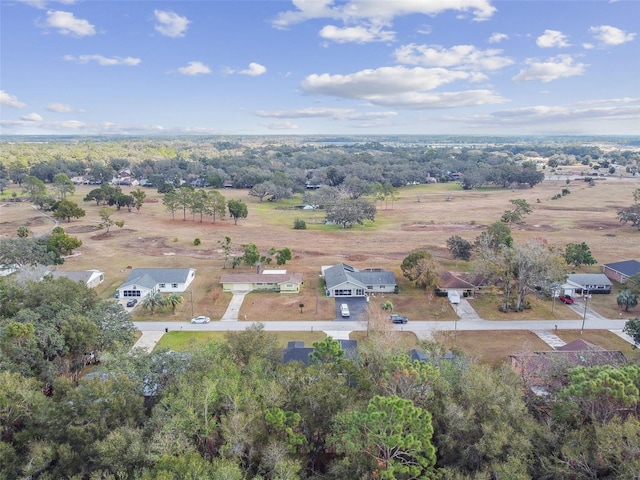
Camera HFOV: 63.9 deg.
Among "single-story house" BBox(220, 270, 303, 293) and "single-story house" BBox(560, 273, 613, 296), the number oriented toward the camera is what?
2

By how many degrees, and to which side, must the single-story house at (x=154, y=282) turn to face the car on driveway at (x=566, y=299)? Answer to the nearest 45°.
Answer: approximately 45° to its left

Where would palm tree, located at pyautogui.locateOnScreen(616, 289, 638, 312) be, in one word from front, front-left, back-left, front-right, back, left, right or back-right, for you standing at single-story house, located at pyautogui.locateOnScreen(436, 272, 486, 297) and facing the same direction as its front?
left

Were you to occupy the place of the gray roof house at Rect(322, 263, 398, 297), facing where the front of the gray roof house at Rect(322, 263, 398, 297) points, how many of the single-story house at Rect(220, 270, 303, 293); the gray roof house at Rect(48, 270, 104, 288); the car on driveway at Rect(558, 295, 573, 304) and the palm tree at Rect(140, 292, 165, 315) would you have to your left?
1

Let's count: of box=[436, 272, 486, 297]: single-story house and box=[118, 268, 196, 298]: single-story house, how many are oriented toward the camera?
2

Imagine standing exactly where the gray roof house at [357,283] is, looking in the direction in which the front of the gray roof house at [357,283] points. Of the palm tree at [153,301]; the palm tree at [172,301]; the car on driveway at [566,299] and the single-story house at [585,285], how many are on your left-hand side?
2

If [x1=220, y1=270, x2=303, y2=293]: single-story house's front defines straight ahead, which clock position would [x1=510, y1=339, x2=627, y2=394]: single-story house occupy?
[x1=510, y1=339, x2=627, y2=394]: single-story house is roughly at 11 o'clock from [x1=220, y1=270, x2=303, y2=293]: single-story house.

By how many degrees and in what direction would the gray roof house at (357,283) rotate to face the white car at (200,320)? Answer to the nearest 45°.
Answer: approximately 45° to its right

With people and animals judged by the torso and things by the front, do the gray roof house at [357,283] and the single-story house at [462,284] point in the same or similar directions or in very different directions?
same or similar directions

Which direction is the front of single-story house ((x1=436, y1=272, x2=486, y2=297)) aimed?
toward the camera

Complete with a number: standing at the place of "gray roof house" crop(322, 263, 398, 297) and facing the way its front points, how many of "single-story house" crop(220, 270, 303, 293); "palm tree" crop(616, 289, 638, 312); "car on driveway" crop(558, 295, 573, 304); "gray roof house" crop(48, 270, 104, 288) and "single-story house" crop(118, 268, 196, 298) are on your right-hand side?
3

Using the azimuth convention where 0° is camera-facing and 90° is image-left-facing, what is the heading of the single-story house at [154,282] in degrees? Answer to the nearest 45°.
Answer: approximately 0°

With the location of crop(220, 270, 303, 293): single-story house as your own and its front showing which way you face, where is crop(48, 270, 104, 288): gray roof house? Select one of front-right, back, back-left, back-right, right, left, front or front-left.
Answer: right

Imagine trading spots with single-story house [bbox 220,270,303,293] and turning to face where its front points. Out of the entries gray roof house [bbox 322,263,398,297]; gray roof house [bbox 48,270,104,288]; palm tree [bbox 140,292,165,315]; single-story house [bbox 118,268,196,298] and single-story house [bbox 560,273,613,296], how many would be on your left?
2

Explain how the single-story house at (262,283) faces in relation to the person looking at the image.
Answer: facing the viewer

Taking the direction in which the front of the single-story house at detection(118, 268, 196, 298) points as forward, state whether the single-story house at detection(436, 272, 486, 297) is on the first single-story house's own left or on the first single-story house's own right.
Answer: on the first single-story house's own left

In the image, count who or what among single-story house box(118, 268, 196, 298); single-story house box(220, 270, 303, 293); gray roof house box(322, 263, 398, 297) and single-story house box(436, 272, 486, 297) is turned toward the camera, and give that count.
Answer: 4

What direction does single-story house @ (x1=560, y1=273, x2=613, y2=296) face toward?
toward the camera

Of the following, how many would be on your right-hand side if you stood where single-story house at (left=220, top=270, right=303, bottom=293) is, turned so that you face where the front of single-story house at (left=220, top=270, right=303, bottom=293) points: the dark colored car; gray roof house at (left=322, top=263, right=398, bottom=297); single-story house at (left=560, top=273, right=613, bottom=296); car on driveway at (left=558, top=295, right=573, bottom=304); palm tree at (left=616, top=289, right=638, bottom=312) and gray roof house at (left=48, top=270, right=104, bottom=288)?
1
